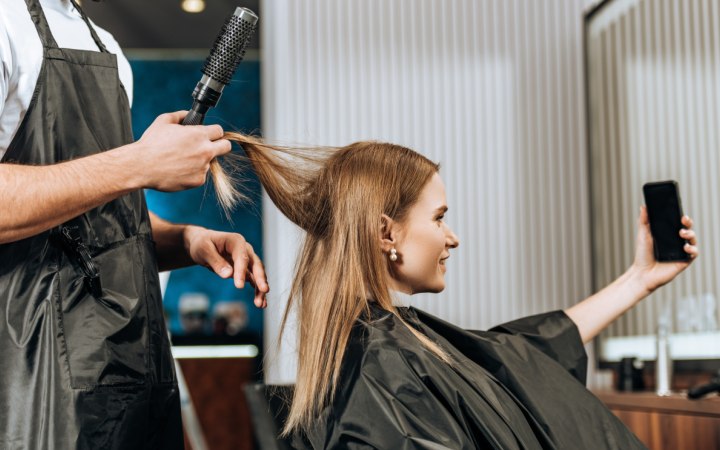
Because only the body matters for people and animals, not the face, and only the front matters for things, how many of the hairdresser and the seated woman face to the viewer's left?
0

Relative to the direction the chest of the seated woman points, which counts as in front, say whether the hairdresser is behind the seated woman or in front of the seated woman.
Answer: behind

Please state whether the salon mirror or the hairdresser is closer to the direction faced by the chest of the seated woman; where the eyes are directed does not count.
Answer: the salon mirror

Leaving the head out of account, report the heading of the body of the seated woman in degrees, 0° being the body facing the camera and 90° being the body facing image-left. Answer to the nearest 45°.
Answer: approximately 270°

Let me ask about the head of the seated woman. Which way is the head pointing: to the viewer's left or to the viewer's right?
to the viewer's right

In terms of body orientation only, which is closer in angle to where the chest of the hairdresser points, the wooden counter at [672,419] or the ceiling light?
the wooden counter
